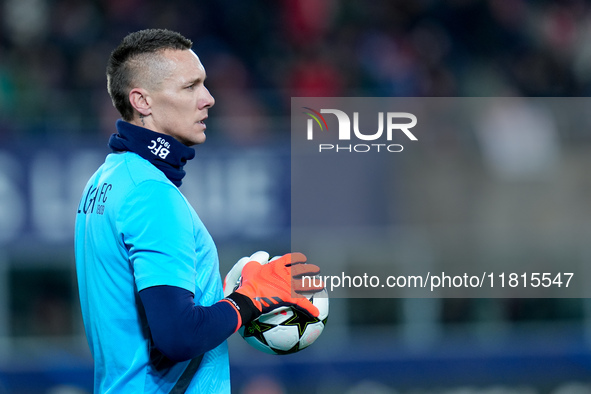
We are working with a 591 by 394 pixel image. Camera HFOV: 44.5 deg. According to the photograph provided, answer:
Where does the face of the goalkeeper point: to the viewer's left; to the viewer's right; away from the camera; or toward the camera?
to the viewer's right

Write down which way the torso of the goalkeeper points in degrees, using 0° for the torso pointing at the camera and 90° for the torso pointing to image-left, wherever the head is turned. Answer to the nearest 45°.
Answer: approximately 270°
